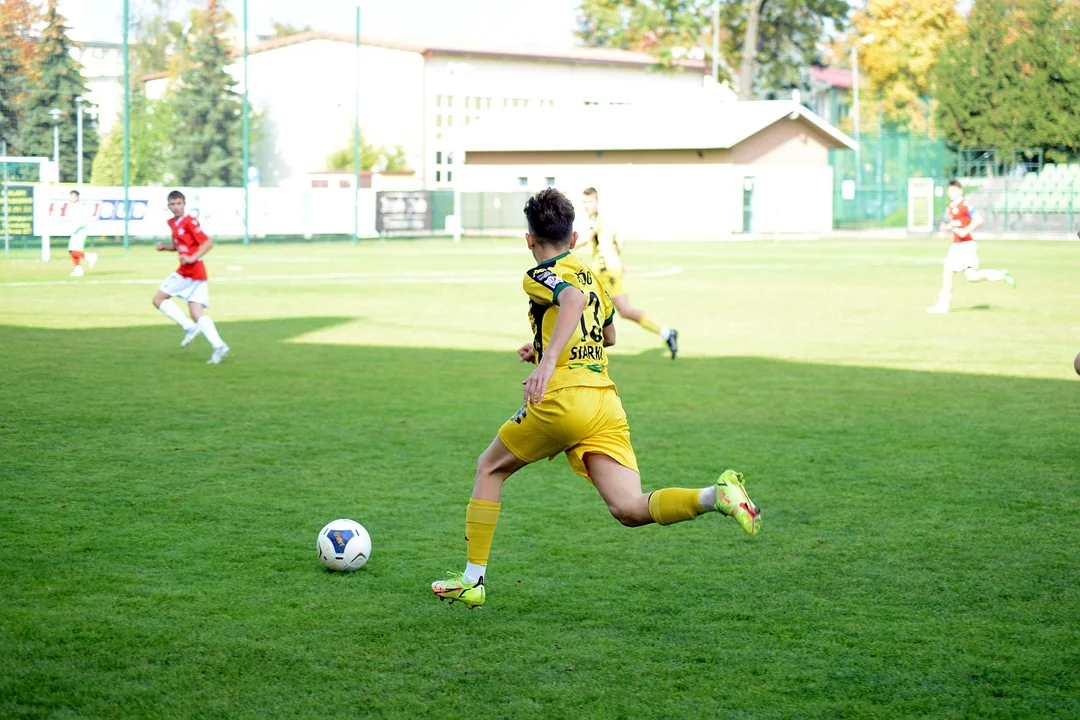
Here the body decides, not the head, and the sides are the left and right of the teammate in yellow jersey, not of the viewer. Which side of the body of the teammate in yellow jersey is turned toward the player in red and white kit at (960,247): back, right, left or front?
back

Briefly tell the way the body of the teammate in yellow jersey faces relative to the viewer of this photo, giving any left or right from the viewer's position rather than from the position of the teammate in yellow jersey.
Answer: facing the viewer and to the left of the viewer

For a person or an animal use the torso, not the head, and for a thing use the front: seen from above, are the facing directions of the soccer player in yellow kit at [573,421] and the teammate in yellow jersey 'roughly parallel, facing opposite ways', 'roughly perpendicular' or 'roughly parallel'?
roughly perpendicular

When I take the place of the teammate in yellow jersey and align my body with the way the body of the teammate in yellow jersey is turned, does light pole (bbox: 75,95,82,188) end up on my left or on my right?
on my right

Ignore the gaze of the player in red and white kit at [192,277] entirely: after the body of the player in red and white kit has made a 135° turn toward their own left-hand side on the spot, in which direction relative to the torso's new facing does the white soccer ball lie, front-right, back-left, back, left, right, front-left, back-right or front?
right

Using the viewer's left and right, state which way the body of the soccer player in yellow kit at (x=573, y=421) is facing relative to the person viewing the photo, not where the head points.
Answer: facing away from the viewer and to the left of the viewer

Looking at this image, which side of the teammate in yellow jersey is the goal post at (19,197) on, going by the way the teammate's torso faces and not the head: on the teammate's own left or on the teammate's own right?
on the teammate's own right

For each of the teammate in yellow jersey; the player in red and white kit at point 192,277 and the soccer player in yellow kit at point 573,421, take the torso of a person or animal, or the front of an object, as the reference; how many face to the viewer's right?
0
